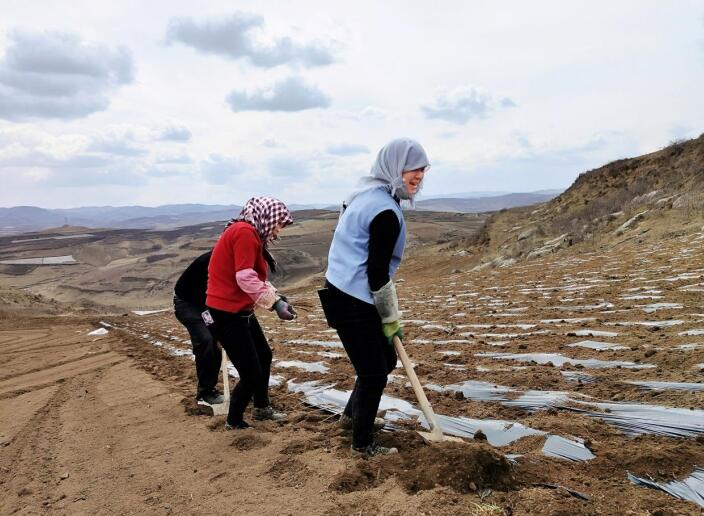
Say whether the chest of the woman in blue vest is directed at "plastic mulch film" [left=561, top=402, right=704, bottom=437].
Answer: yes

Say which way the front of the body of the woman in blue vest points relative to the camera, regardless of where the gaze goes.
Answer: to the viewer's right

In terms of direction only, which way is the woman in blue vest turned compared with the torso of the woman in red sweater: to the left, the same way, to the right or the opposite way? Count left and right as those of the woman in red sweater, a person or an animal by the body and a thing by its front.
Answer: the same way

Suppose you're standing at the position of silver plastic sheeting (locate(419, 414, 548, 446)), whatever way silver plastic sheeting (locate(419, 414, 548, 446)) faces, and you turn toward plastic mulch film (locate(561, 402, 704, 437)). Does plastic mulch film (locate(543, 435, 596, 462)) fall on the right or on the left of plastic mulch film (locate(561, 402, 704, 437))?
right

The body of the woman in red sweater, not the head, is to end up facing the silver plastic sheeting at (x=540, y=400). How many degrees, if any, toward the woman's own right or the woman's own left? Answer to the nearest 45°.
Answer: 0° — they already face it

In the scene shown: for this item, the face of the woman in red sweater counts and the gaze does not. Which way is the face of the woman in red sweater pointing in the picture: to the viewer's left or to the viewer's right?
to the viewer's right

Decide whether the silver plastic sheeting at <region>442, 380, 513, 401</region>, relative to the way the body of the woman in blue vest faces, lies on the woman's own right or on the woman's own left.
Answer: on the woman's own left

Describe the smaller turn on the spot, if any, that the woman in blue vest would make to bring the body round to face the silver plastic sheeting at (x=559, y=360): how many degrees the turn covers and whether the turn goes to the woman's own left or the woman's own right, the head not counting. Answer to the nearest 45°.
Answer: approximately 45° to the woman's own left

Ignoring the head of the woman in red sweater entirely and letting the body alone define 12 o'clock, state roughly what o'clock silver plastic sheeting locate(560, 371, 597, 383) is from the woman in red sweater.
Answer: The silver plastic sheeting is roughly at 12 o'clock from the woman in red sweater.

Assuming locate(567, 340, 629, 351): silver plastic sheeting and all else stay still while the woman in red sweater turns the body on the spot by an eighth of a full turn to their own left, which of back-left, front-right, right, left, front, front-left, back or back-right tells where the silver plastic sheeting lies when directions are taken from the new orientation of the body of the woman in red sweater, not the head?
front-right

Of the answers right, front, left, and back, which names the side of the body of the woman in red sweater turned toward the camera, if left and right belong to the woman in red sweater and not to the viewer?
right

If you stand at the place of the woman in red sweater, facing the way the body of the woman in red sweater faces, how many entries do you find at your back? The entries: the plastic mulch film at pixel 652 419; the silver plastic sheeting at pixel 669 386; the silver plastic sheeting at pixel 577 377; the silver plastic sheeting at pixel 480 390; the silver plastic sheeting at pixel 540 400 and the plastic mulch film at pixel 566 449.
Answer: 0

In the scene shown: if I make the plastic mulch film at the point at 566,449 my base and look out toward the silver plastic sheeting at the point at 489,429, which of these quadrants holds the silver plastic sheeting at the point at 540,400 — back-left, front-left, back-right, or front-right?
front-right

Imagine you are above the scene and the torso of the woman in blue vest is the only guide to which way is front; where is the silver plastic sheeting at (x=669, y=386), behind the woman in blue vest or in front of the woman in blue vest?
in front

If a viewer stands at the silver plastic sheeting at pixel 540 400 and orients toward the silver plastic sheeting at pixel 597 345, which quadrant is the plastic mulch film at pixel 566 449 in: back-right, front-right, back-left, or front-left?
back-right

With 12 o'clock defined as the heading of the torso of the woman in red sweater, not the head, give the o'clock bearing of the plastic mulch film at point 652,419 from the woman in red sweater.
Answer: The plastic mulch film is roughly at 1 o'clock from the woman in red sweater.

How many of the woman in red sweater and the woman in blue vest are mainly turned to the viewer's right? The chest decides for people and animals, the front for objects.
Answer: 2
